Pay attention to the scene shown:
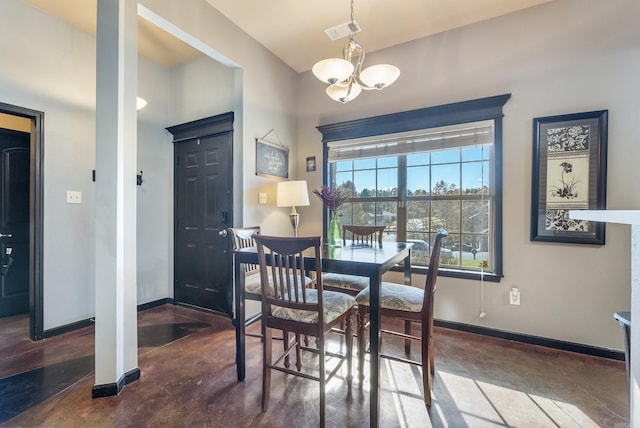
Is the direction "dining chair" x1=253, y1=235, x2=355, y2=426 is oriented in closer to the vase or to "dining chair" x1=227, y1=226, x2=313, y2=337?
the vase

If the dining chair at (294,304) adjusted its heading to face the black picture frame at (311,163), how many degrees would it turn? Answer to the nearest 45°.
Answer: approximately 45° to its left

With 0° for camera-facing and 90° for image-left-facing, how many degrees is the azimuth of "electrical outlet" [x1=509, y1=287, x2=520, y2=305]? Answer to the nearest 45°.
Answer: approximately 0°

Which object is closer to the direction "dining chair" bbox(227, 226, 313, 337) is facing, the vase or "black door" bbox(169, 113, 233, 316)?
the vase

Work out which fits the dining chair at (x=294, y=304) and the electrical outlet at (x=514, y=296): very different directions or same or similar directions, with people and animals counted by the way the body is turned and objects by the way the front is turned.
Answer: very different directions

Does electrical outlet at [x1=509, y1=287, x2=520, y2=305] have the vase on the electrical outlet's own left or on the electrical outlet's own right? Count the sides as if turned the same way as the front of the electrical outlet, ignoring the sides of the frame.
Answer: on the electrical outlet's own right

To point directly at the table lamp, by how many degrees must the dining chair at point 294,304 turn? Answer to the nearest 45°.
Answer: approximately 45° to its left

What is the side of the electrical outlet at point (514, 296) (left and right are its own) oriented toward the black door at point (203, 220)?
right

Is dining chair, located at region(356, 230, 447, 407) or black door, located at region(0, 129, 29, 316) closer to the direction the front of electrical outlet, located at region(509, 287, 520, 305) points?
the dining chair

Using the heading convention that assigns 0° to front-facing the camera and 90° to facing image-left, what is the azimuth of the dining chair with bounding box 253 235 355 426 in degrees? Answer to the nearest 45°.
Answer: approximately 225°

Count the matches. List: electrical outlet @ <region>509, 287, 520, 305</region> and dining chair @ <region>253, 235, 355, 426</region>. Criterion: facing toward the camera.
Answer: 1

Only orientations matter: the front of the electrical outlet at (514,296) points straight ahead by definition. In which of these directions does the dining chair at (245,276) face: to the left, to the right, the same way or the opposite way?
to the left

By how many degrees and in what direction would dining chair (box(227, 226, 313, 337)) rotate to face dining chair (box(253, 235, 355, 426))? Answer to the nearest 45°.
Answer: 0° — it already faces it
